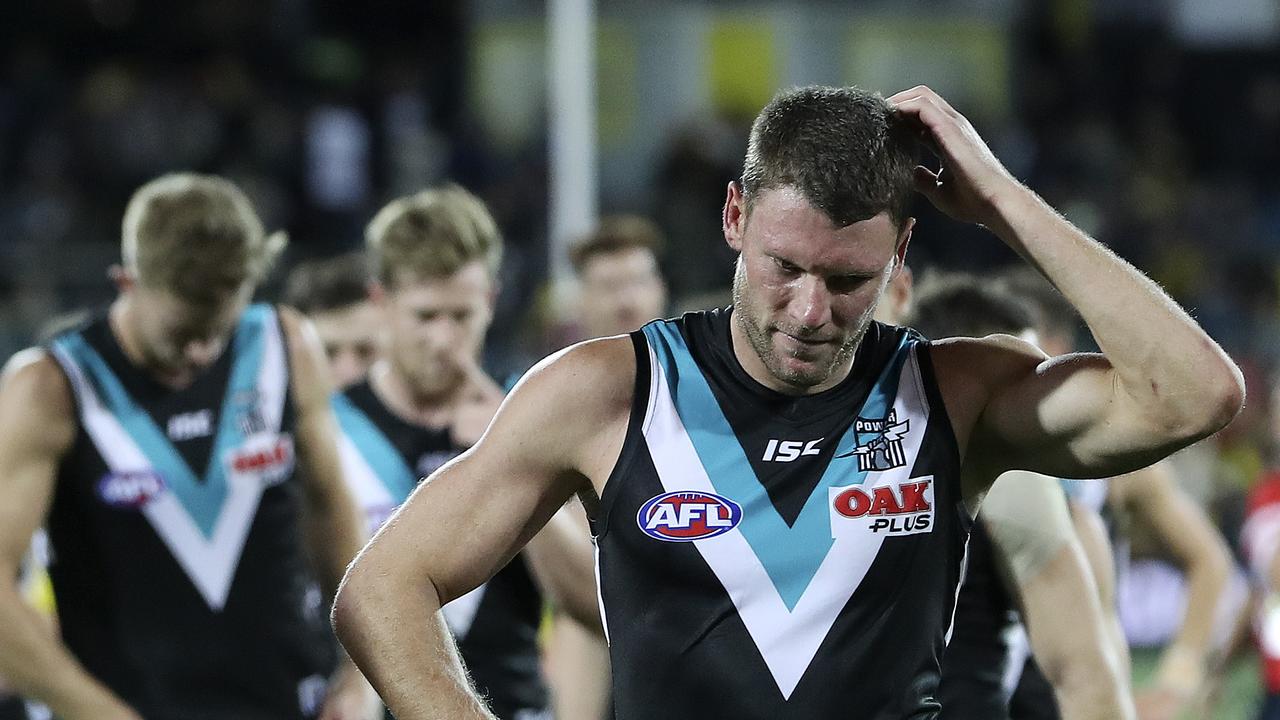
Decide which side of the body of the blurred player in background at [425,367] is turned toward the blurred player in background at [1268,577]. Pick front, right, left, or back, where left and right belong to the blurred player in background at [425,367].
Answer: left

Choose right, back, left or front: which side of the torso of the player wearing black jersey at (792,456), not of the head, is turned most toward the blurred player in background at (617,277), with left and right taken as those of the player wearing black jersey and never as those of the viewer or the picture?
back

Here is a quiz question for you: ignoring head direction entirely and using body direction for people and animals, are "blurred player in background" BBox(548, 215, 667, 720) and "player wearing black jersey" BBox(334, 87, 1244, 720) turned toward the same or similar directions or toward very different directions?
same or similar directions

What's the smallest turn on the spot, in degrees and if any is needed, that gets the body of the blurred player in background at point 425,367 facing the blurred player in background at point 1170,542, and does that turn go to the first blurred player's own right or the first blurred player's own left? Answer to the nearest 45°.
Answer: approximately 90° to the first blurred player's own left

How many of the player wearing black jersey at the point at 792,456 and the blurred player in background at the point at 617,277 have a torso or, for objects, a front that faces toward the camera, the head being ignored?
2

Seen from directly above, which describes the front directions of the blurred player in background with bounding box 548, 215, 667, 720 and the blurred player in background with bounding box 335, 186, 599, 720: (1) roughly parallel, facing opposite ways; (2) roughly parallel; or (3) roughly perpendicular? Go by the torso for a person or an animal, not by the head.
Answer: roughly parallel

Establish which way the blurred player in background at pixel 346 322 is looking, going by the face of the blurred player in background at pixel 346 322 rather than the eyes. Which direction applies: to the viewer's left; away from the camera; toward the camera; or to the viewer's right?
toward the camera

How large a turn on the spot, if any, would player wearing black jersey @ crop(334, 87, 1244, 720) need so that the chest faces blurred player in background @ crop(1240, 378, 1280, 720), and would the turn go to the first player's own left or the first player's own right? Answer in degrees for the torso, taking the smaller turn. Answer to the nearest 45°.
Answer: approximately 135° to the first player's own left

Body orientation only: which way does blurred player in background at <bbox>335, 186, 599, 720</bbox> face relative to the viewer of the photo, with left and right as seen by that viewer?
facing the viewer

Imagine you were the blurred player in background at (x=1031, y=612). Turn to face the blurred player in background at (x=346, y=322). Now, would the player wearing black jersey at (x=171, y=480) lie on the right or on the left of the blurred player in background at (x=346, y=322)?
left

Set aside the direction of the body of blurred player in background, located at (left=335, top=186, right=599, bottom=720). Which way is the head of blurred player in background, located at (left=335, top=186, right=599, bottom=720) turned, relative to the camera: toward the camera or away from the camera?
toward the camera

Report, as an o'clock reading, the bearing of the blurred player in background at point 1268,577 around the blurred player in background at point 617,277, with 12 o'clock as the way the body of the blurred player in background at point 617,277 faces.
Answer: the blurred player in background at point 1268,577 is roughly at 9 o'clock from the blurred player in background at point 617,277.

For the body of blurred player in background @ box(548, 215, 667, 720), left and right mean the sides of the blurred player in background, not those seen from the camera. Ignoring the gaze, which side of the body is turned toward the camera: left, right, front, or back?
front

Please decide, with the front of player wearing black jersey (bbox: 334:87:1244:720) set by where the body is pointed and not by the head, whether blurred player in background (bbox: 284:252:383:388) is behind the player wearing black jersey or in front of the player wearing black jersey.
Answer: behind

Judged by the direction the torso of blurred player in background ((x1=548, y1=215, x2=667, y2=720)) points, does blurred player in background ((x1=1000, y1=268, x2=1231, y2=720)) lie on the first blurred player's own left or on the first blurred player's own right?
on the first blurred player's own left

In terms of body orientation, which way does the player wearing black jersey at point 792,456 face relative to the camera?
toward the camera

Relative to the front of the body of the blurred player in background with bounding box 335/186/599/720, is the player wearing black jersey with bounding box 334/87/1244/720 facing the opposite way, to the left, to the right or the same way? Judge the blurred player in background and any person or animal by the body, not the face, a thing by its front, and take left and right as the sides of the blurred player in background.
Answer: the same way
